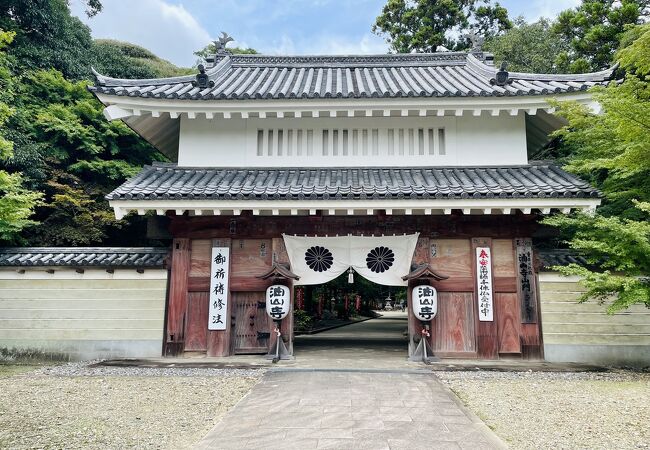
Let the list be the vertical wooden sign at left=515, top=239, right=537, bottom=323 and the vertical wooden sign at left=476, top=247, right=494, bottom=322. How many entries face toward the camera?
2

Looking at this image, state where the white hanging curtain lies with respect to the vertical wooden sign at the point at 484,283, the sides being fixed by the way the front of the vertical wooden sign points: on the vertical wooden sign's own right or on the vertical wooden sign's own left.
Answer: on the vertical wooden sign's own right

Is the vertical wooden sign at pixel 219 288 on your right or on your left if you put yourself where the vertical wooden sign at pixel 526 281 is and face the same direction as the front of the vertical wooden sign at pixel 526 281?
on your right

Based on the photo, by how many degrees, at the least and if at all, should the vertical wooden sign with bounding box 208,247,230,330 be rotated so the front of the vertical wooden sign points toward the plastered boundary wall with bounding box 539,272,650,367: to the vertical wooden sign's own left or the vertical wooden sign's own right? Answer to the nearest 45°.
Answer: approximately 90° to the vertical wooden sign's own left

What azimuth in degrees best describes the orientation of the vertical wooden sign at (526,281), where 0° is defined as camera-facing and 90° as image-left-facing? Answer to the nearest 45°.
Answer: approximately 0°

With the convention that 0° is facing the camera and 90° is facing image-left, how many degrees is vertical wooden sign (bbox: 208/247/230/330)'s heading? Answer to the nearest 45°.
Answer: approximately 0°

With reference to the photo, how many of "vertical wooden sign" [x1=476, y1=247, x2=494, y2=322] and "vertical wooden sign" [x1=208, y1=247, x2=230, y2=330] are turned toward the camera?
2

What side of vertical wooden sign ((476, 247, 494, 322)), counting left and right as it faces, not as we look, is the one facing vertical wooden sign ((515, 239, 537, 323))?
left
